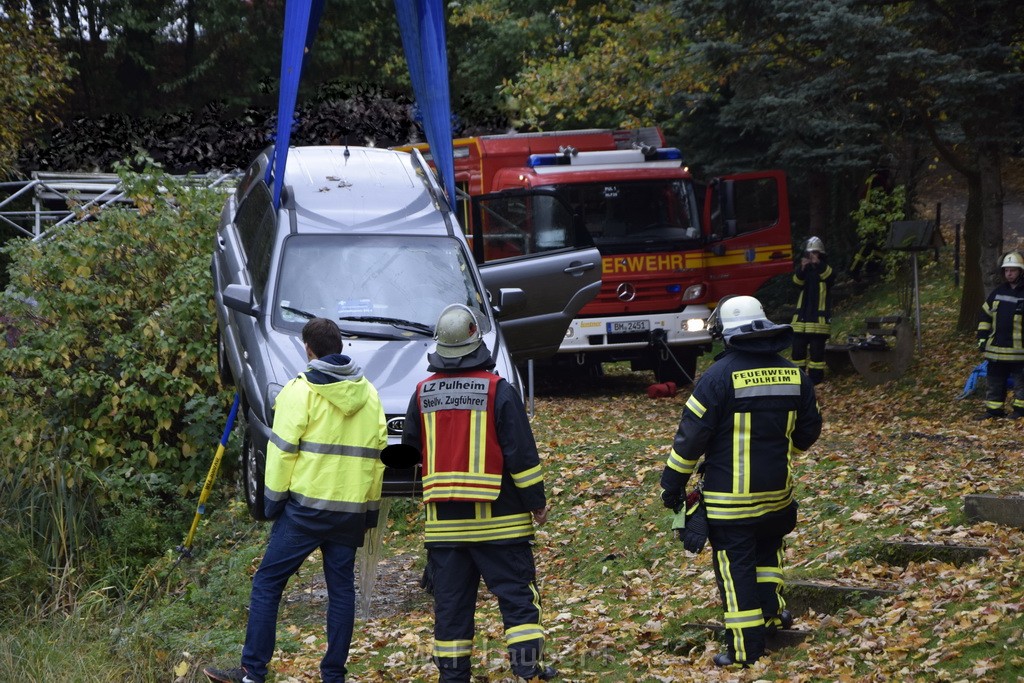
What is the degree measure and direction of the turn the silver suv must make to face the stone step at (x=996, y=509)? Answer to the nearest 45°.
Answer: approximately 45° to its left

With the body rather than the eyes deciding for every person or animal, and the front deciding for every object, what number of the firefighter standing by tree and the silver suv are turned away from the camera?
0

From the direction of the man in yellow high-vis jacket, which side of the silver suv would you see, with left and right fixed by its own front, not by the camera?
front

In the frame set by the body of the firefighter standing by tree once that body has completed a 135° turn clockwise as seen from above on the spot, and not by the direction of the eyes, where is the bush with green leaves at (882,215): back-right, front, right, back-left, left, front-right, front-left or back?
front

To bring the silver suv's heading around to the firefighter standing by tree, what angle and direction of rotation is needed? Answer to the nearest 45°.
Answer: approximately 135° to its left

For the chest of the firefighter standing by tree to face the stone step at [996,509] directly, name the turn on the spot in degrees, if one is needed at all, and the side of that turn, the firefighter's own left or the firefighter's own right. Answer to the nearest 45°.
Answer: approximately 45° to the firefighter's own left

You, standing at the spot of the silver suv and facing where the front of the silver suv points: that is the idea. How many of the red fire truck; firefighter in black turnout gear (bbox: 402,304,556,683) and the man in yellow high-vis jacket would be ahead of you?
2

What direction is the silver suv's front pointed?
toward the camera

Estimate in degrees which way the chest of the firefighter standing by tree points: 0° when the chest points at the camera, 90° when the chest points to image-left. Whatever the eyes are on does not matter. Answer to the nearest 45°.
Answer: approximately 45°

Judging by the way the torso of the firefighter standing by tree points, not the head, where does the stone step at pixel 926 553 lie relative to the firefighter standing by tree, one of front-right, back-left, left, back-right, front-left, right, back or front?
front-left

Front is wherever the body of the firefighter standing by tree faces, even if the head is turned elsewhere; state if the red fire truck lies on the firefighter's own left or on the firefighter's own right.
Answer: on the firefighter's own right

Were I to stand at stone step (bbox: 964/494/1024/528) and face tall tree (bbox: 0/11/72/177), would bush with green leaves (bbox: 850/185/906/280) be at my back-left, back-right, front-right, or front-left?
front-right

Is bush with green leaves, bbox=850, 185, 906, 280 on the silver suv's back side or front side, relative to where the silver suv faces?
on the back side
